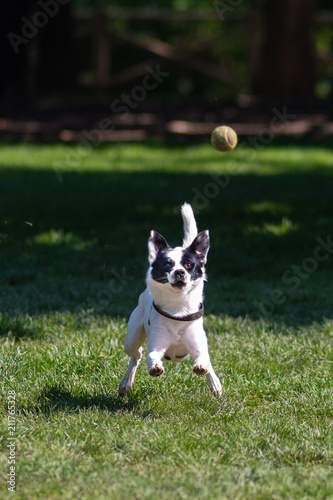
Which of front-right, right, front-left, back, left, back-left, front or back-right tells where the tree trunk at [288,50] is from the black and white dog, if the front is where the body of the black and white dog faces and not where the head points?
back

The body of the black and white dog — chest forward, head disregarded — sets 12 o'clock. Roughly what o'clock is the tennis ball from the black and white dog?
The tennis ball is roughly at 6 o'clock from the black and white dog.

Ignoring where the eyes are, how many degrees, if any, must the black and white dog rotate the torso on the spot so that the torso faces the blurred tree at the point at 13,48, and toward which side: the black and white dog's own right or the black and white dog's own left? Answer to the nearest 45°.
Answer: approximately 180°

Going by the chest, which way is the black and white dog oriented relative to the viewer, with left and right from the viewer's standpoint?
facing the viewer

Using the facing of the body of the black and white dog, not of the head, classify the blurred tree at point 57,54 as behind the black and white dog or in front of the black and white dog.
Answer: behind
